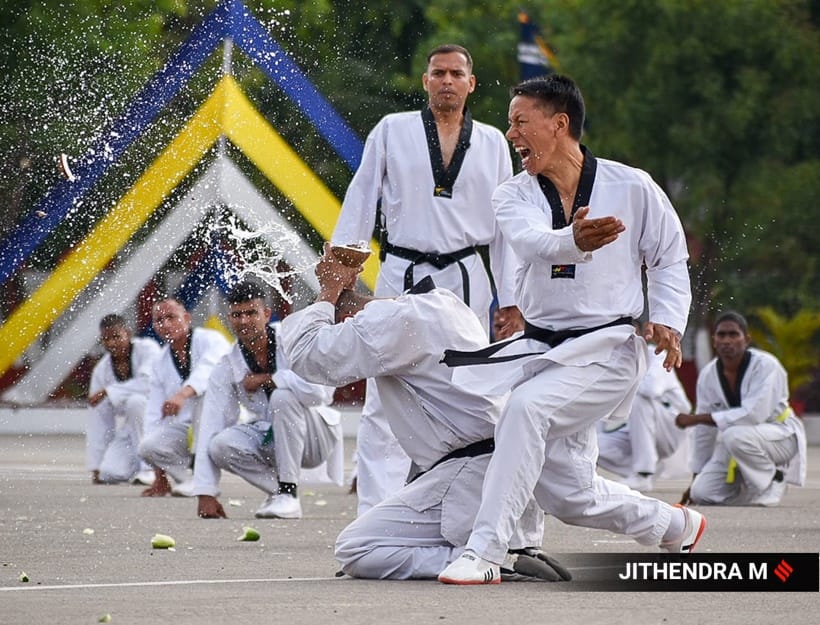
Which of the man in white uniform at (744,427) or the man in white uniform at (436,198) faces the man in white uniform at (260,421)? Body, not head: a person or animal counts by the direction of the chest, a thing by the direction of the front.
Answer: the man in white uniform at (744,427)

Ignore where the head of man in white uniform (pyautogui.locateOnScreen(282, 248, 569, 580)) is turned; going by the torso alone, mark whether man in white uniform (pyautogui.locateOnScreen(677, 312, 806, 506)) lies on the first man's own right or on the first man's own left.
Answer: on the first man's own right

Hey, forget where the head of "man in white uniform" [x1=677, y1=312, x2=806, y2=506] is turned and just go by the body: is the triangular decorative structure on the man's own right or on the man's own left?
on the man's own right

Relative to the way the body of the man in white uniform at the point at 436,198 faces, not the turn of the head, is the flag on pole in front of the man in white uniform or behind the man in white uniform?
behind

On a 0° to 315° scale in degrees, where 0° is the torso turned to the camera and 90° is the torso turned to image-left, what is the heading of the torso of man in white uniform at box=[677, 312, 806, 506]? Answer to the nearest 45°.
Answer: approximately 45°

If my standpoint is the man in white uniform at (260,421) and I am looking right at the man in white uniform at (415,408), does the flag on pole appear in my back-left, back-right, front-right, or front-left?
back-left
